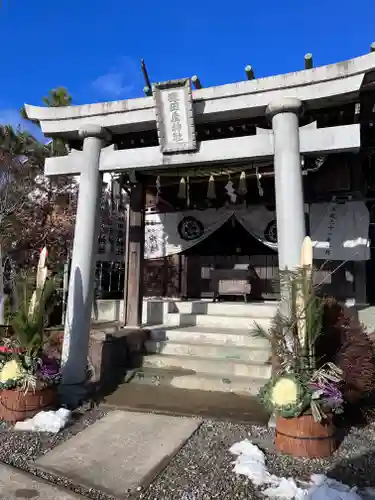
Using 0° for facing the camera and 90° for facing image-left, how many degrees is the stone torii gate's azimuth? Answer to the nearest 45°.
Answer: approximately 45°

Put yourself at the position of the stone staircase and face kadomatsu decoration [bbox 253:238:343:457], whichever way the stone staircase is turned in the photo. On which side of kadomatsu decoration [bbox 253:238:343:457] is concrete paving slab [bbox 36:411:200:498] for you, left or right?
right
